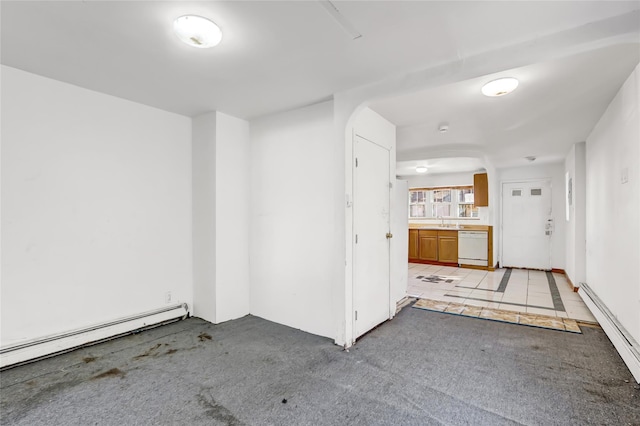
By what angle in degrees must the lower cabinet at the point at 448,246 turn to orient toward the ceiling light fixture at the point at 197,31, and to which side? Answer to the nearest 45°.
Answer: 0° — it already faces it

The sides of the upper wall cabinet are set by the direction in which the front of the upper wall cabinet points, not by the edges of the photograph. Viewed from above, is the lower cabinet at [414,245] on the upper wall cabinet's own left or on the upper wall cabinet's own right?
on the upper wall cabinet's own right

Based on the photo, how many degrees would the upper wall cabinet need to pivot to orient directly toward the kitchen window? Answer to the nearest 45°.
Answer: approximately 135° to its right

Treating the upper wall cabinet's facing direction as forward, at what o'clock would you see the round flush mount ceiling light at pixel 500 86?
The round flush mount ceiling light is roughly at 12 o'clock from the upper wall cabinet.

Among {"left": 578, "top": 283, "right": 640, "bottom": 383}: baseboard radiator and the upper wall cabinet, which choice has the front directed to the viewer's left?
the baseboard radiator

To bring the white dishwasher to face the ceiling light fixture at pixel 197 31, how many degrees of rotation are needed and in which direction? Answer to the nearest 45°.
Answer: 0° — it already faces it

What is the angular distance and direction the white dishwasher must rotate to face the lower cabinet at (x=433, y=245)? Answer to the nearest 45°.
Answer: approximately 90° to its right

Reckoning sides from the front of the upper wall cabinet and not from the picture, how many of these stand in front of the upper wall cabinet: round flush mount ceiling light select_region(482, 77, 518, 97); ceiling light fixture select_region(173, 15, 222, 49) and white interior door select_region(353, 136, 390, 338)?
3

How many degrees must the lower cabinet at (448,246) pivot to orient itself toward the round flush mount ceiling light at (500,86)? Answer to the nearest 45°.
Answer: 0° — it already faces it

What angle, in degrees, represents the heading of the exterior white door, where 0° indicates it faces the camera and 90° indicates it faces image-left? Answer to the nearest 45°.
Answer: approximately 0°
